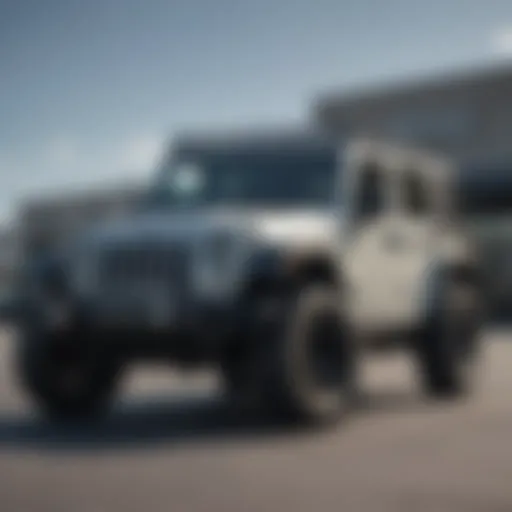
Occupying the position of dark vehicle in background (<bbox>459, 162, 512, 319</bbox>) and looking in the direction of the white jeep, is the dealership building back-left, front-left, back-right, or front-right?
back-right

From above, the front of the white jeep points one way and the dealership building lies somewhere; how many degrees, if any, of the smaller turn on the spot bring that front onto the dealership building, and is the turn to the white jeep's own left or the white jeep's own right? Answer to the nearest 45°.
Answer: approximately 135° to the white jeep's own right

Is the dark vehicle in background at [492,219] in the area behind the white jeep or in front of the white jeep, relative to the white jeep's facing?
behind

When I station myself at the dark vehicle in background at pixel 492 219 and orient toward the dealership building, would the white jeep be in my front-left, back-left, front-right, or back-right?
back-left

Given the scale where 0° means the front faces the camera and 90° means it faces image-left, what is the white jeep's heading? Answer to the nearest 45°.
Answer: approximately 45°
